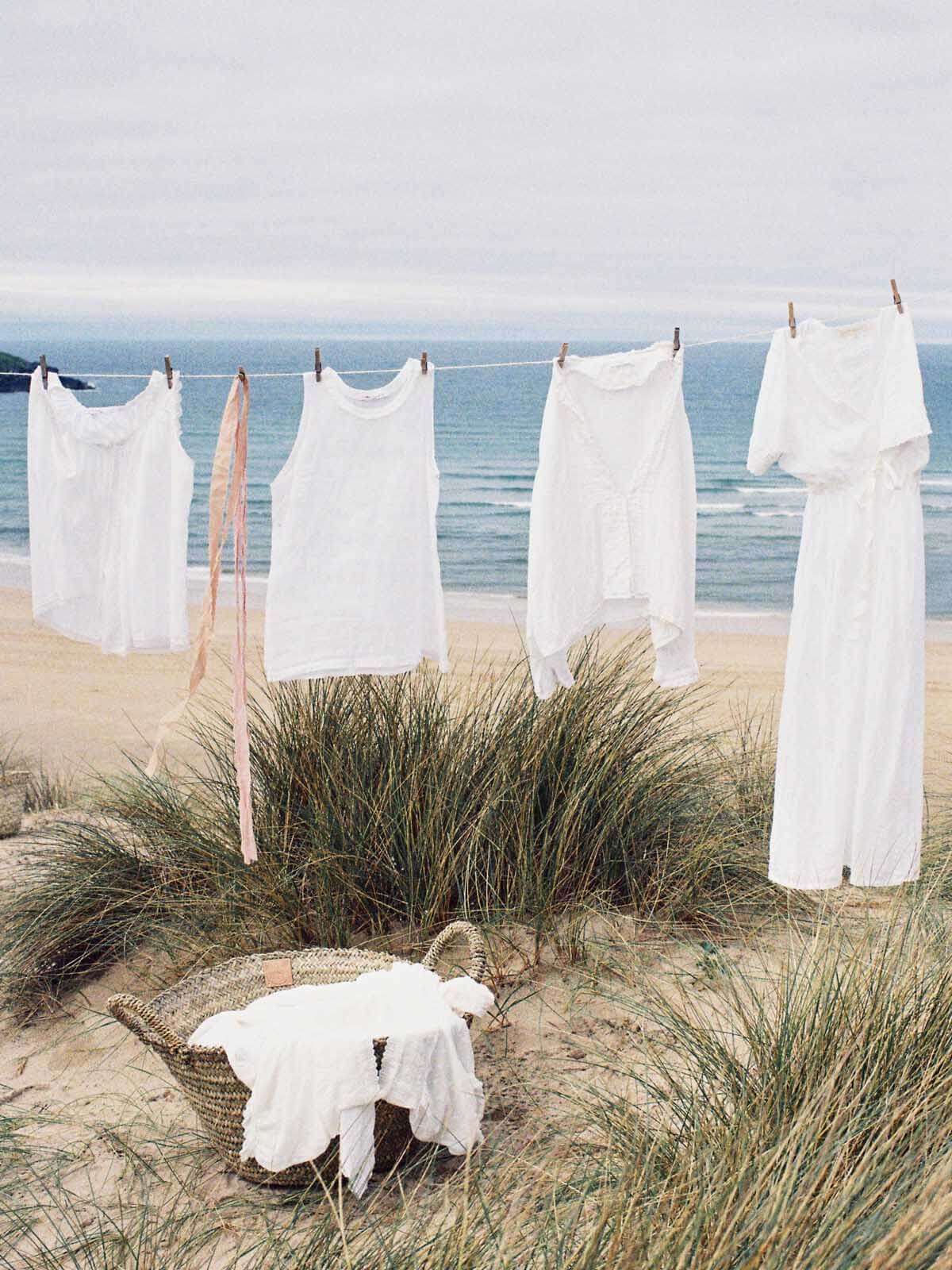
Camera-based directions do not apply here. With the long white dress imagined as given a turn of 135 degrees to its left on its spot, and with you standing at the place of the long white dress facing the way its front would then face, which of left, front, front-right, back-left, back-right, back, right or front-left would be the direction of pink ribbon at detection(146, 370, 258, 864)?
back-left

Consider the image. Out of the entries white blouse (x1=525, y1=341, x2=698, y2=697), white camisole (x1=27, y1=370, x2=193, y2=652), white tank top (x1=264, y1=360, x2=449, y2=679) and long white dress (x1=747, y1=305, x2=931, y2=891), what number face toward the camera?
4

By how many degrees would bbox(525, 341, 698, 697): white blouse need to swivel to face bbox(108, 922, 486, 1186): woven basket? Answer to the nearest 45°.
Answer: approximately 45° to its right

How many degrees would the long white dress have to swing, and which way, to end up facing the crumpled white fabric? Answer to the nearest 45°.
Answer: approximately 45° to its right

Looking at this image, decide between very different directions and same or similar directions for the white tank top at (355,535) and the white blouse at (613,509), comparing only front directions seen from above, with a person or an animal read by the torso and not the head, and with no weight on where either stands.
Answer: same or similar directions

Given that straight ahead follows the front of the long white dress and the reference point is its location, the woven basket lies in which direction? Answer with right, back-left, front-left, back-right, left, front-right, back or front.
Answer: front-right

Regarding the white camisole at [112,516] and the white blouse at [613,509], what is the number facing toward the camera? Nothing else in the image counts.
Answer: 2

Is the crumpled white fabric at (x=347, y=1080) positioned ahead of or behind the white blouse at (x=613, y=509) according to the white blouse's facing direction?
ahead

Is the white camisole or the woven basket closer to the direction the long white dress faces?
the woven basket

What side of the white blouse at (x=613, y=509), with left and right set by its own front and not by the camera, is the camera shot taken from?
front

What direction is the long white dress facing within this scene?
toward the camera

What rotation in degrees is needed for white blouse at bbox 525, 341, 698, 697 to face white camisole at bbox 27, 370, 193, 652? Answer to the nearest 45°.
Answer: approximately 90° to its right

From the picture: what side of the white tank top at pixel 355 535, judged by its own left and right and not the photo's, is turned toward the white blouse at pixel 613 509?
left

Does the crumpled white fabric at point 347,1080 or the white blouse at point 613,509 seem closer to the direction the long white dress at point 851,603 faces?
the crumpled white fabric

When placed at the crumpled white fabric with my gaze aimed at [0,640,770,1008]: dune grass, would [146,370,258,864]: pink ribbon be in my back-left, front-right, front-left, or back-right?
front-left

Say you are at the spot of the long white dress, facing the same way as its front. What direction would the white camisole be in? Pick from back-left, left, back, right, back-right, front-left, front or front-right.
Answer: right

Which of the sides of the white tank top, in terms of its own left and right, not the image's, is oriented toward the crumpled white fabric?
front
